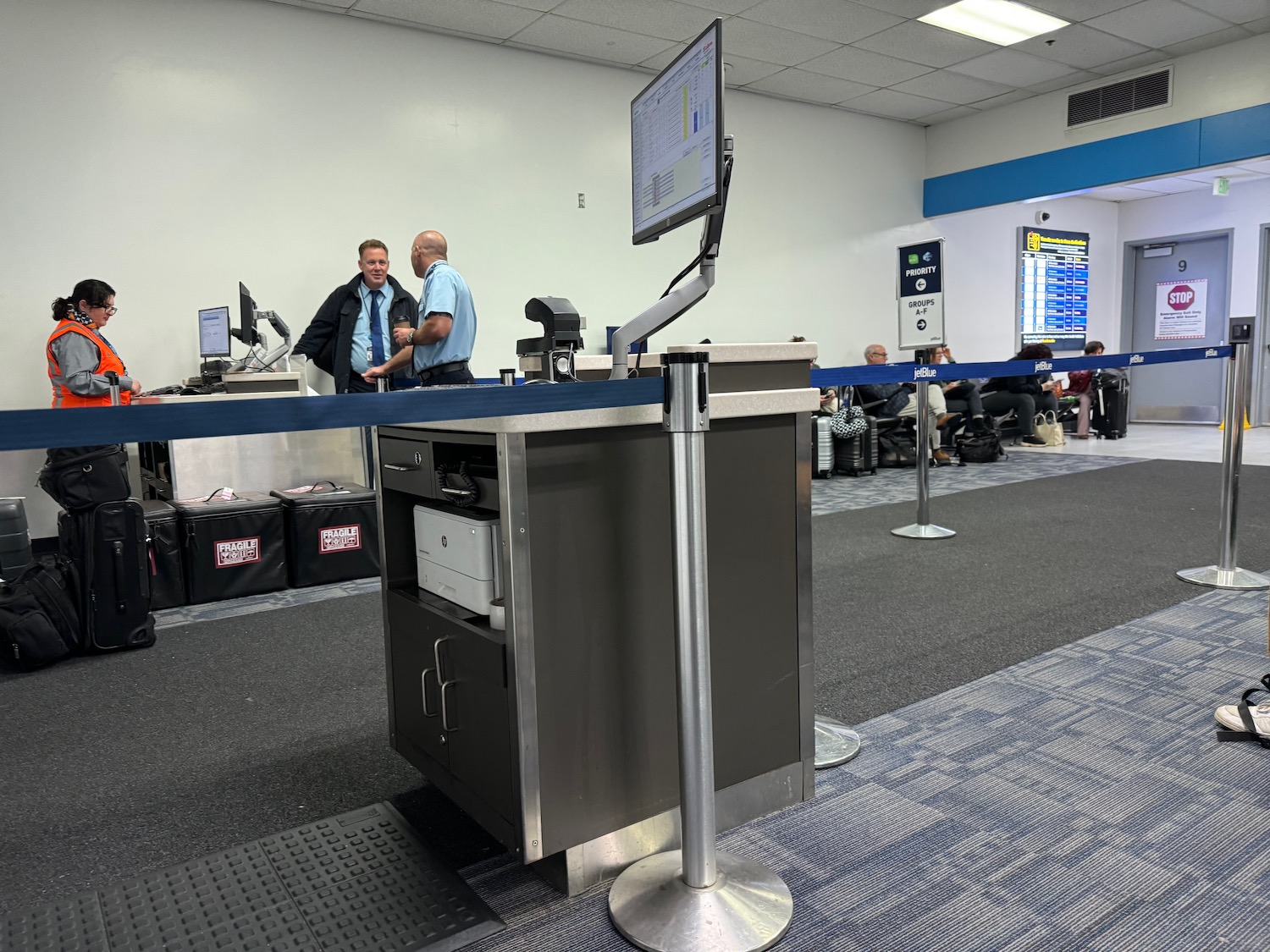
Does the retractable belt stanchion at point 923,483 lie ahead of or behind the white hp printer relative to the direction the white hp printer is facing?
behind

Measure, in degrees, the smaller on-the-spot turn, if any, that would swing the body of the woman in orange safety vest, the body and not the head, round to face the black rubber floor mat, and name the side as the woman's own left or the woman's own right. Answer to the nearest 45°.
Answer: approximately 90° to the woman's own right

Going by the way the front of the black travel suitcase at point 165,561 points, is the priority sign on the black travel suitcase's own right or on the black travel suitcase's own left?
on the black travel suitcase's own left

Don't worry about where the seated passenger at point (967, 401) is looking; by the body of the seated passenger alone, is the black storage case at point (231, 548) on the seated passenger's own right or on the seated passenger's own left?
on the seated passenger's own right

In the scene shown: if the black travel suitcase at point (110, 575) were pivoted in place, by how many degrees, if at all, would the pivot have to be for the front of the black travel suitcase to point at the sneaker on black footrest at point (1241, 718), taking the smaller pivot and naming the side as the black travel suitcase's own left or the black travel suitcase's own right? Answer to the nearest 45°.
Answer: approximately 135° to the black travel suitcase's own left

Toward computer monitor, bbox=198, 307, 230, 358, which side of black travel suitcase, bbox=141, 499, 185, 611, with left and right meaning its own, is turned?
back

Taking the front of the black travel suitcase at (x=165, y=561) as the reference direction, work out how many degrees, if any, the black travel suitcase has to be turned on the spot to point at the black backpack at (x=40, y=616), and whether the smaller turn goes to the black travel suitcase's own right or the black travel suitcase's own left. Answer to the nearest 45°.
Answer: approximately 45° to the black travel suitcase's own right

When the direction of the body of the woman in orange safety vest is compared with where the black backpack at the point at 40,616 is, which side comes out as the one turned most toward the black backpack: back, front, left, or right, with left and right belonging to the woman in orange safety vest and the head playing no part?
right

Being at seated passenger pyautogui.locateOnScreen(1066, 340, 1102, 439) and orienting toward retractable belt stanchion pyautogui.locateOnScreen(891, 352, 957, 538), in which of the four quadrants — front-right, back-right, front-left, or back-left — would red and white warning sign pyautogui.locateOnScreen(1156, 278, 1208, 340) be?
back-left

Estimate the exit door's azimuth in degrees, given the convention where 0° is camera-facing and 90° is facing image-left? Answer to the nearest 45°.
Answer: approximately 0°

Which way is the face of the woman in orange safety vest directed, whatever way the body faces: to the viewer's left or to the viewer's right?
to the viewer's right

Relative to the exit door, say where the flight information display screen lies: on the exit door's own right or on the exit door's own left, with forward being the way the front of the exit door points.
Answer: on the exit door's own right
